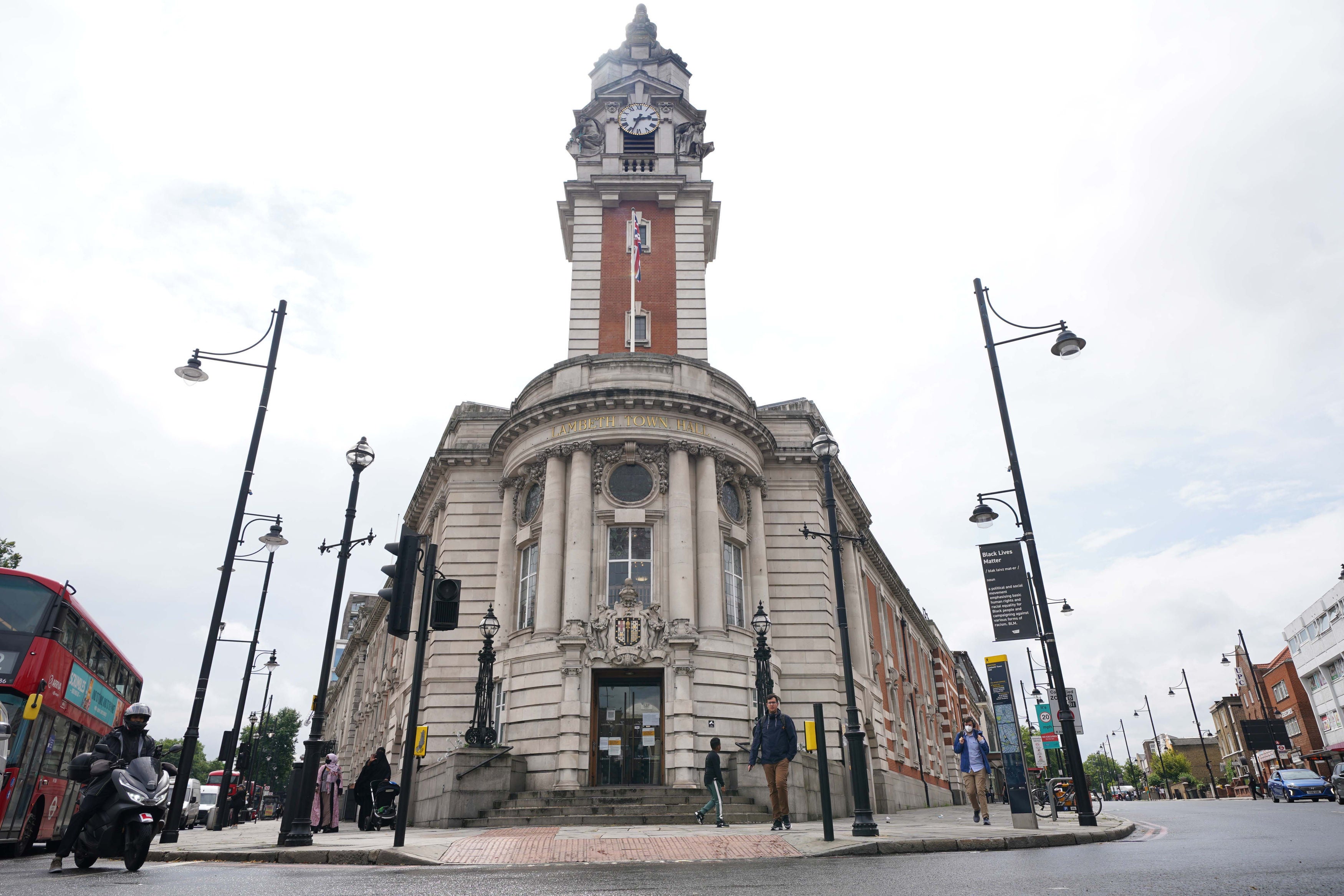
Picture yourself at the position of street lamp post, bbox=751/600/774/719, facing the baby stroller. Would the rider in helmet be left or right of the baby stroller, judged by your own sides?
left

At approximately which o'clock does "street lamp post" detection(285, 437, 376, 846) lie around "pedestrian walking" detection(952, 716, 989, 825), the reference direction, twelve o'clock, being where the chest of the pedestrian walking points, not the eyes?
The street lamp post is roughly at 2 o'clock from the pedestrian walking.

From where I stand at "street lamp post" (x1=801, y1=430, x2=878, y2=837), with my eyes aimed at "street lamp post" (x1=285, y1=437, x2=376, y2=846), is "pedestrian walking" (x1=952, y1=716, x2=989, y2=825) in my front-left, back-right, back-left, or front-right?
back-right

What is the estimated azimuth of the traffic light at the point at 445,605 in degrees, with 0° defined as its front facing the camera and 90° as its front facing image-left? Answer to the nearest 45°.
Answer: approximately 0°

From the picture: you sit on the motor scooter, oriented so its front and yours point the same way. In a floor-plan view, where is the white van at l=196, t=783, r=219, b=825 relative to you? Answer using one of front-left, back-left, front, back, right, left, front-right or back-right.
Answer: back-left

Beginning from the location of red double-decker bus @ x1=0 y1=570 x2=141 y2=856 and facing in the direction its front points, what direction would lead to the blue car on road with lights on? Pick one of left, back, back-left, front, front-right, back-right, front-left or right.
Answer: back-left

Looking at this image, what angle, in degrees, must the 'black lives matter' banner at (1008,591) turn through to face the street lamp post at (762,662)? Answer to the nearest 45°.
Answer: approximately 135° to its right
